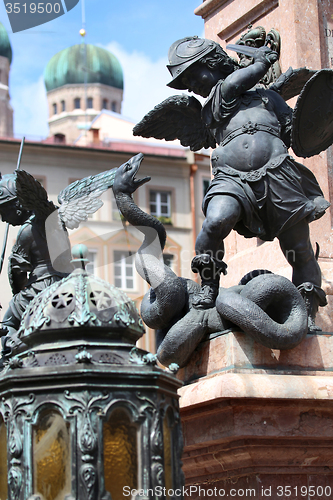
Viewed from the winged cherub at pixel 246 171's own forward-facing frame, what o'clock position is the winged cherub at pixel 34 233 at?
the winged cherub at pixel 34 233 is roughly at 4 o'clock from the winged cherub at pixel 246 171.

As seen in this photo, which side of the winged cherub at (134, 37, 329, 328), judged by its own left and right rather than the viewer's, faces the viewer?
front
